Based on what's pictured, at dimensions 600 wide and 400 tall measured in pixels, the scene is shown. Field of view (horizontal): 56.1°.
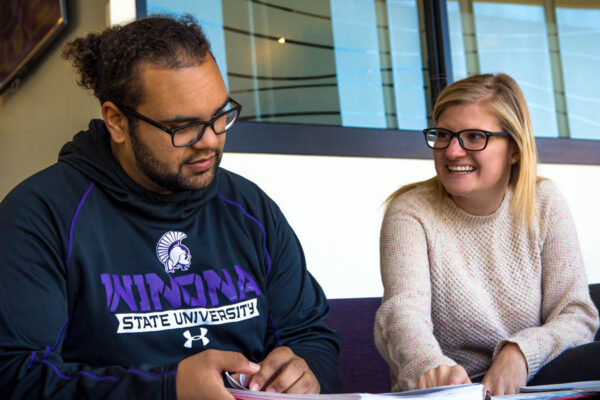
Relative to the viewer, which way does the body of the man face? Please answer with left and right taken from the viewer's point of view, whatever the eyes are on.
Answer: facing the viewer and to the right of the viewer

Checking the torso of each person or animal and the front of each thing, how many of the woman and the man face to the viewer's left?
0

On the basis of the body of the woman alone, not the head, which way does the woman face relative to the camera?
toward the camera

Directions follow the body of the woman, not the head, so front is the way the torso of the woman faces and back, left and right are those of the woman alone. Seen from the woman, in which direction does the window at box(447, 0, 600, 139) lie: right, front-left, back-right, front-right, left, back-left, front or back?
back

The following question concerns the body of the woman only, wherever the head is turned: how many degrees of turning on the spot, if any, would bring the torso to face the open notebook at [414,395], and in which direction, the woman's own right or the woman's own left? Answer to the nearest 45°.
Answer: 0° — they already face it

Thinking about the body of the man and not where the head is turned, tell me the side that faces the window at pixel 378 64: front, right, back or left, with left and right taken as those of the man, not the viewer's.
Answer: left

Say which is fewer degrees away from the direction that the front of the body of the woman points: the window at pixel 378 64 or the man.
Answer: the man

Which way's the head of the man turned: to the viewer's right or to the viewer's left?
to the viewer's right

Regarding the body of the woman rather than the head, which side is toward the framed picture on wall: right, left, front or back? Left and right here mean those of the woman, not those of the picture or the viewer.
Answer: right

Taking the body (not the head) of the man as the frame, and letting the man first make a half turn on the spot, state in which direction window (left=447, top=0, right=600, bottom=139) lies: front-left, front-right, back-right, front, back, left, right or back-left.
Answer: right

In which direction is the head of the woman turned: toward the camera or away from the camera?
toward the camera
